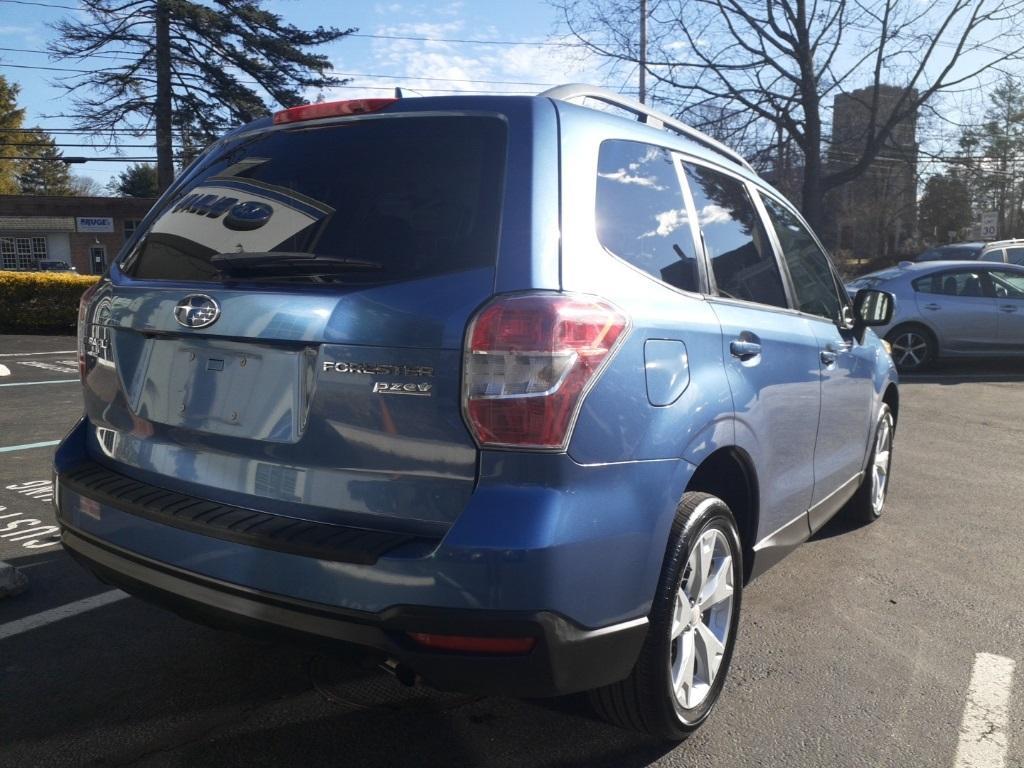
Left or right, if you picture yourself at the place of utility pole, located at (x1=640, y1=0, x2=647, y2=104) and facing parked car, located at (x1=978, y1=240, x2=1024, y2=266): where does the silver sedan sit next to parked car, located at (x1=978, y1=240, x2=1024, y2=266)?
right

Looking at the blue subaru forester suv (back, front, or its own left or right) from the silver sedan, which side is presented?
front

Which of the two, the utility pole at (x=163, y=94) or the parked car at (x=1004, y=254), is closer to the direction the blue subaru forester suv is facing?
the parked car

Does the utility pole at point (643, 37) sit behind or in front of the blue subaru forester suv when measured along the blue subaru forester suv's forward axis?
in front

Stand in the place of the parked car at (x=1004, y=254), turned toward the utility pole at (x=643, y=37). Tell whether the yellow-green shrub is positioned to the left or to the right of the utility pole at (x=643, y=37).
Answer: left

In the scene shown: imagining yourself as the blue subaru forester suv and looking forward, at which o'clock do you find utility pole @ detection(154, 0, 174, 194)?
The utility pole is roughly at 10 o'clock from the blue subaru forester suv.

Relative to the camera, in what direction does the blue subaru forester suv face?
facing away from the viewer and to the right of the viewer

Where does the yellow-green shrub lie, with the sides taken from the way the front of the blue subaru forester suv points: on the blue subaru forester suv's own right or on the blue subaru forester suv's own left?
on the blue subaru forester suv's own left
